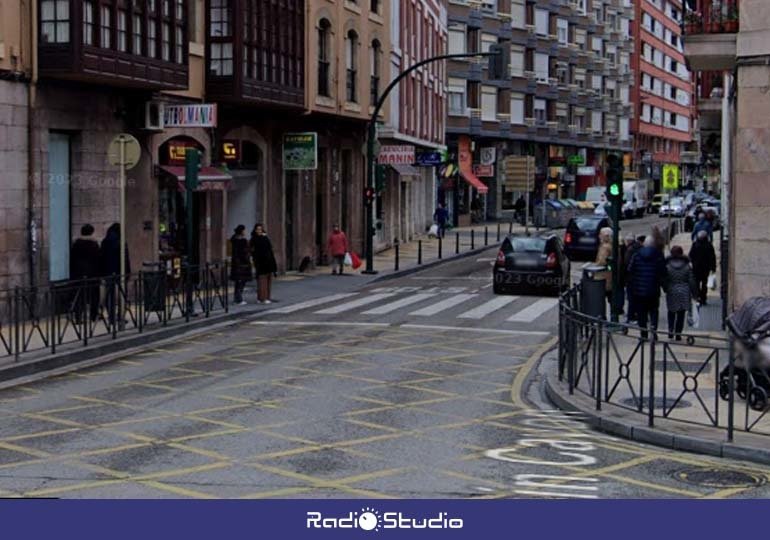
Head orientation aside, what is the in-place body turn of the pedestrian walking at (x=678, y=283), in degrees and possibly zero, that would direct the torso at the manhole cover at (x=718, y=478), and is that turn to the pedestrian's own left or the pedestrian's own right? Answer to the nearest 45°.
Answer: approximately 180°

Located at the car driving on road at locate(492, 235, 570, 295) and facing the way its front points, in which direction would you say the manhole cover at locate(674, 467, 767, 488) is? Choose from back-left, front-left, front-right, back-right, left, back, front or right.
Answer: back

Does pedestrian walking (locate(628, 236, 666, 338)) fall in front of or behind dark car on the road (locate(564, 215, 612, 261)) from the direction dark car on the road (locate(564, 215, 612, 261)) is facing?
behind

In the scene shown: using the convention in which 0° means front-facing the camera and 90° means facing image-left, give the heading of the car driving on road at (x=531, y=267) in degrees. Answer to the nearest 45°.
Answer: approximately 180°

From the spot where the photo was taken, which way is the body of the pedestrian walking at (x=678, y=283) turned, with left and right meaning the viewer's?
facing away from the viewer

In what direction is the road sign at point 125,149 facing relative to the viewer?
away from the camera

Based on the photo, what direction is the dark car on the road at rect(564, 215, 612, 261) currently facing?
away from the camera
